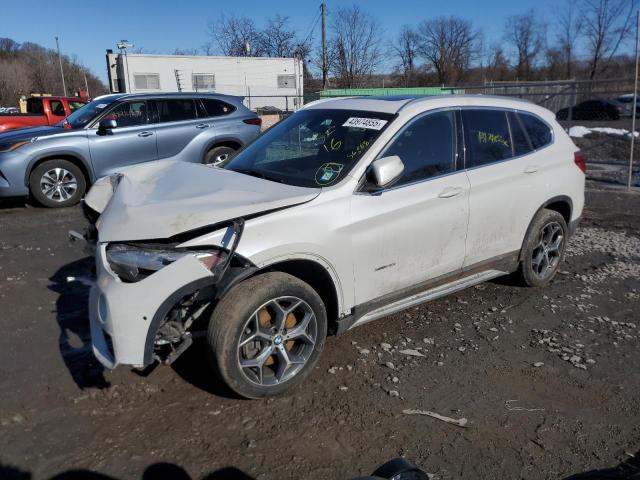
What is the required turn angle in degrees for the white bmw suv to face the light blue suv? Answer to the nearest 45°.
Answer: approximately 90° to its right

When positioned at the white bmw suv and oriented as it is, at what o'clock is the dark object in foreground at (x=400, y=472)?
The dark object in foreground is roughly at 10 o'clock from the white bmw suv.

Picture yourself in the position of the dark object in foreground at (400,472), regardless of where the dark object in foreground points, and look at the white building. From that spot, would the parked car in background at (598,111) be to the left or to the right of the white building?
right

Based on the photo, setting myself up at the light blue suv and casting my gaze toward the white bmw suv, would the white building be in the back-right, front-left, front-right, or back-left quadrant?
back-left

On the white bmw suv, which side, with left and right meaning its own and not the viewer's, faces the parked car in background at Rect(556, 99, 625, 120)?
back
